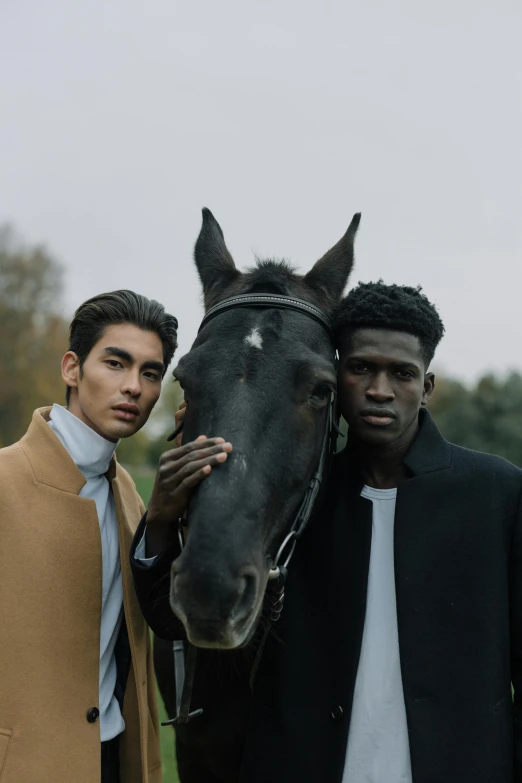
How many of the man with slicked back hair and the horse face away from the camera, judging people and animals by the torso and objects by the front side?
0

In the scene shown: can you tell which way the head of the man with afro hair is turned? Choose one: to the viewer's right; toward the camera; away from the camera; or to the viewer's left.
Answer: toward the camera

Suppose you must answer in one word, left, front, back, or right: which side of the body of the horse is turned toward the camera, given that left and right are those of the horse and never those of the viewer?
front

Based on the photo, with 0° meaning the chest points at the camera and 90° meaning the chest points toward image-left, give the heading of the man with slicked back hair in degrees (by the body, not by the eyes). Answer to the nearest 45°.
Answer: approximately 315°
